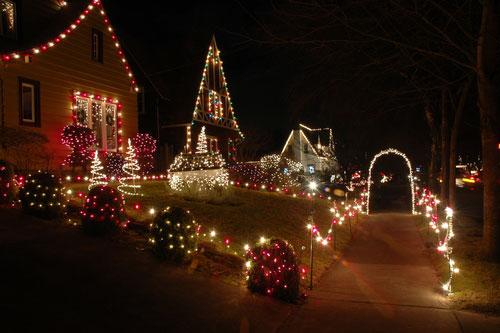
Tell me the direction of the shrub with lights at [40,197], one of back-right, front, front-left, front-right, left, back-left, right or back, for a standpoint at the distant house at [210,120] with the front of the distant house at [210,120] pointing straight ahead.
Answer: front-right

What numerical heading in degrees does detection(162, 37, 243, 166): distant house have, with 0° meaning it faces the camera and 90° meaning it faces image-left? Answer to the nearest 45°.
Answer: approximately 315°

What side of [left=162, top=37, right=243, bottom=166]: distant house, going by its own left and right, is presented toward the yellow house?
right

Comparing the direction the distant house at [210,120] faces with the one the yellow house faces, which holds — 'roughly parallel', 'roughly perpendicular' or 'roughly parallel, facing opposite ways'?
roughly parallel

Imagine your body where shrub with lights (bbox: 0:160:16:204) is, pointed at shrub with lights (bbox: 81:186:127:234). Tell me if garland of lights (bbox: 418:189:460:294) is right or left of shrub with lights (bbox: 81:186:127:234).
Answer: left

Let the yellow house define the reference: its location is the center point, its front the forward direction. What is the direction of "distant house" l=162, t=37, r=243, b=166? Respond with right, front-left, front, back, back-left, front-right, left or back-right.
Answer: left

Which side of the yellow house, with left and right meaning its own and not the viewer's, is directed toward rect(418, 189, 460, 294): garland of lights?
front

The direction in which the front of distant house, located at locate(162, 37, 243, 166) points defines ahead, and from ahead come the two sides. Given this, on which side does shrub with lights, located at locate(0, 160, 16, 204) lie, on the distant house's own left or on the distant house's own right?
on the distant house's own right

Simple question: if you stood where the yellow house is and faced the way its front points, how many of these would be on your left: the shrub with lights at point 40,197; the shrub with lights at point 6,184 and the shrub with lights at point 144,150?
1

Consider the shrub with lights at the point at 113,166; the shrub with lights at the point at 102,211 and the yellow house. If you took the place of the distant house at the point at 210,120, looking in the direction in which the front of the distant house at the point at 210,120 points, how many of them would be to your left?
0

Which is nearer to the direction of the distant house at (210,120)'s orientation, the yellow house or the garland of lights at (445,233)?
the garland of lights

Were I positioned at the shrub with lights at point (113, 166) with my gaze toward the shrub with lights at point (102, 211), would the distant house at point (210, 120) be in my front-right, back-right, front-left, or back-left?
back-left

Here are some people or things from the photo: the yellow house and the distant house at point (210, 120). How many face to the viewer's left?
0

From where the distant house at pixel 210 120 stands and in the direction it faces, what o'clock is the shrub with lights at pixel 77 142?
The shrub with lights is roughly at 2 o'clock from the distant house.

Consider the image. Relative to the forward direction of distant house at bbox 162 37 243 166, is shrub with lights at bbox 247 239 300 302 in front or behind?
in front
